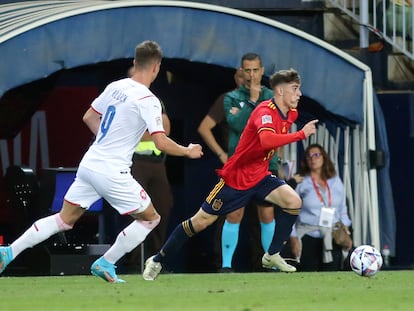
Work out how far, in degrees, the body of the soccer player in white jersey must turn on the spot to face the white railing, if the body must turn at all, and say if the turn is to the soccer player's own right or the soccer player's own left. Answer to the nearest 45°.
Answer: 0° — they already face it

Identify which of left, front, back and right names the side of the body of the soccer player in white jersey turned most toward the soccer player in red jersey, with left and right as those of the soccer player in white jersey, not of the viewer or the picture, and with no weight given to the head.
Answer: front

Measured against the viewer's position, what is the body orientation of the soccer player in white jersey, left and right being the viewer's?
facing away from the viewer and to the right of the viewer

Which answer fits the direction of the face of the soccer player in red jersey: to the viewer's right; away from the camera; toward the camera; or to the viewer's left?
to the viewer's right

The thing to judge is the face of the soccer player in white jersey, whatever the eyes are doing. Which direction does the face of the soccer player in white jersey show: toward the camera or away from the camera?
away from the camera

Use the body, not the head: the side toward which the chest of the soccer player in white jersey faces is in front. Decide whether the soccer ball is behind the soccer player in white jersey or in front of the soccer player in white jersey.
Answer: in front
